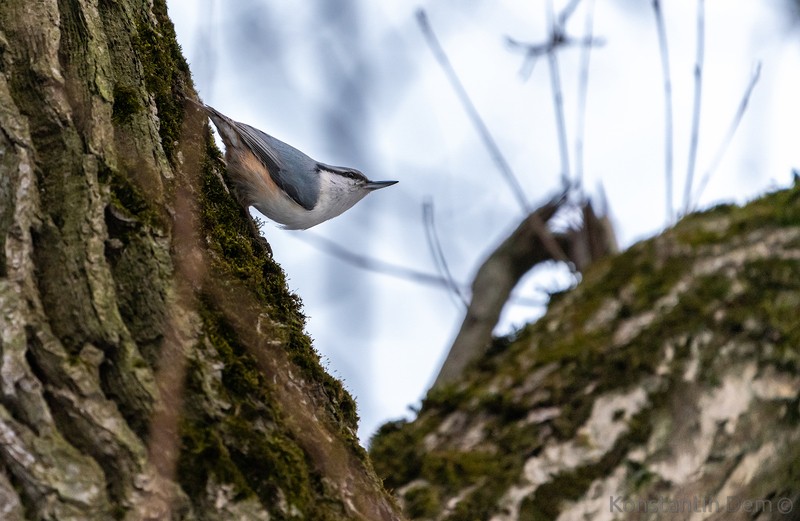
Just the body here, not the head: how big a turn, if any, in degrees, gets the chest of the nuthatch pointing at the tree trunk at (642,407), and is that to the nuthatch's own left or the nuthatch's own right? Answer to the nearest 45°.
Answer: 0° — it already faces it

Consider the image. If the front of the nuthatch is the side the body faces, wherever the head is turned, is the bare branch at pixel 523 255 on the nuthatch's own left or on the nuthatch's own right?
on the nuthatch's own left

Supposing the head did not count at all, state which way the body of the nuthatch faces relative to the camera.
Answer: to the viewer's right
